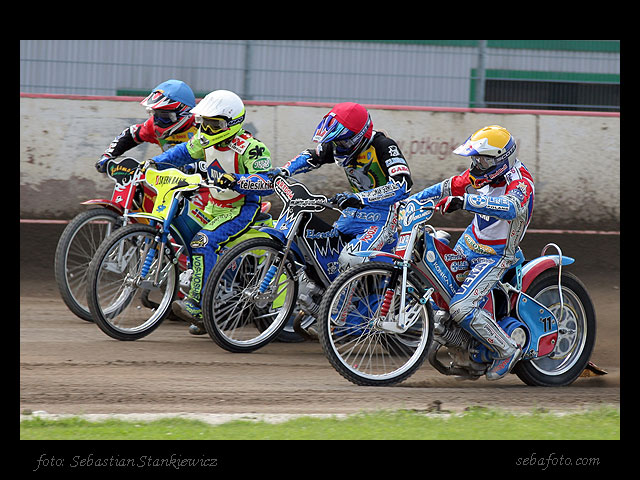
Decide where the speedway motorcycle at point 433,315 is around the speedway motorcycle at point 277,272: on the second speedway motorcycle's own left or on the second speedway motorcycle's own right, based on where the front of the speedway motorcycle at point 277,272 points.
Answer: on the second speedway motorcycle's own left

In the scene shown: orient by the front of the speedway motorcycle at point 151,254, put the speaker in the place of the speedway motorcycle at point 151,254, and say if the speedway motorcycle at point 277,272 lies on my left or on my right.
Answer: on my left

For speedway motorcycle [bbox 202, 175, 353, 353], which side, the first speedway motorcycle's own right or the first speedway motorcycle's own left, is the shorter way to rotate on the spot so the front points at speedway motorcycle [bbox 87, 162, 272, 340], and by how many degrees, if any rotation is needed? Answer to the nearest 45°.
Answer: approximately 45° to the first speedway motorcycle's own right

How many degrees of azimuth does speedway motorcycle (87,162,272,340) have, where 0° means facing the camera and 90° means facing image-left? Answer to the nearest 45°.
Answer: approximately 45°

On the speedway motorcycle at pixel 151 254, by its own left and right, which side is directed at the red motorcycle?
right

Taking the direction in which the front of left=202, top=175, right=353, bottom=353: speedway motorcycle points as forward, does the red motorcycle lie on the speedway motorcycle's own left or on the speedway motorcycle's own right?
on the speedway motorcycle's own right

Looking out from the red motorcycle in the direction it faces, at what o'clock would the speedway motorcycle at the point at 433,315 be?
The speedway motorcycle is roughly at 9 o'clock from the red motorcycle.

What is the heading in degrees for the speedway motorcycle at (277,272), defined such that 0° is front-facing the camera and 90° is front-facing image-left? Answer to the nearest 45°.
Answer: approximately 45°
